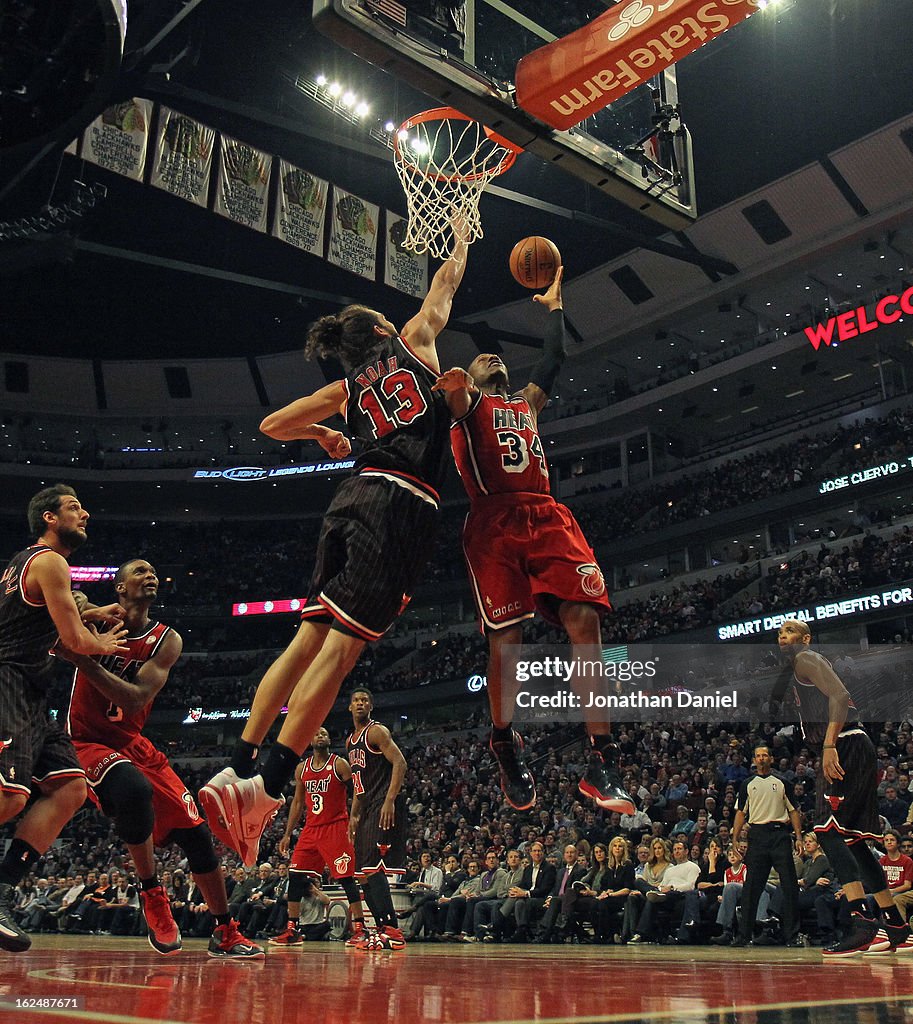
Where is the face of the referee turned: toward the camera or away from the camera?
toward the camera

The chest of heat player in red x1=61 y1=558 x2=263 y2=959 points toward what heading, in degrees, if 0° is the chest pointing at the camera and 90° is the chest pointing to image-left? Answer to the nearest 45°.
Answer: approximately 0°

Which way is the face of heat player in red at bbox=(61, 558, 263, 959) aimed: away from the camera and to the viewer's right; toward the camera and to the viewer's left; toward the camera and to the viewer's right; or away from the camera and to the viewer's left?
toward the camera and to the viewer's right

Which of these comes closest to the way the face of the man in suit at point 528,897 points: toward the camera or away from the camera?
toward the camera

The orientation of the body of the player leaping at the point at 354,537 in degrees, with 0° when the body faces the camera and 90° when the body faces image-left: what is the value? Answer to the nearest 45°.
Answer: approximately 225°

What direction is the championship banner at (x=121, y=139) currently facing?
toward the camera

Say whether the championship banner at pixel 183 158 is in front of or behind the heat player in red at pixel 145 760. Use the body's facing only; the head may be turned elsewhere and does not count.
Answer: behind

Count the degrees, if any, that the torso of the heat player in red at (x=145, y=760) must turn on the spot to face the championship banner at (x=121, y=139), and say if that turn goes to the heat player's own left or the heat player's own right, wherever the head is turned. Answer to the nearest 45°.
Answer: approximately 180°

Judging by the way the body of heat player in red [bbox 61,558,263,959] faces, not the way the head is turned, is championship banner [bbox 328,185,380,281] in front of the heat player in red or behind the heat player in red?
behind

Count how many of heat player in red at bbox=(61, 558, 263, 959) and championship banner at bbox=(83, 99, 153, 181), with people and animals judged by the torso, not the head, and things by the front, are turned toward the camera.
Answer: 2
